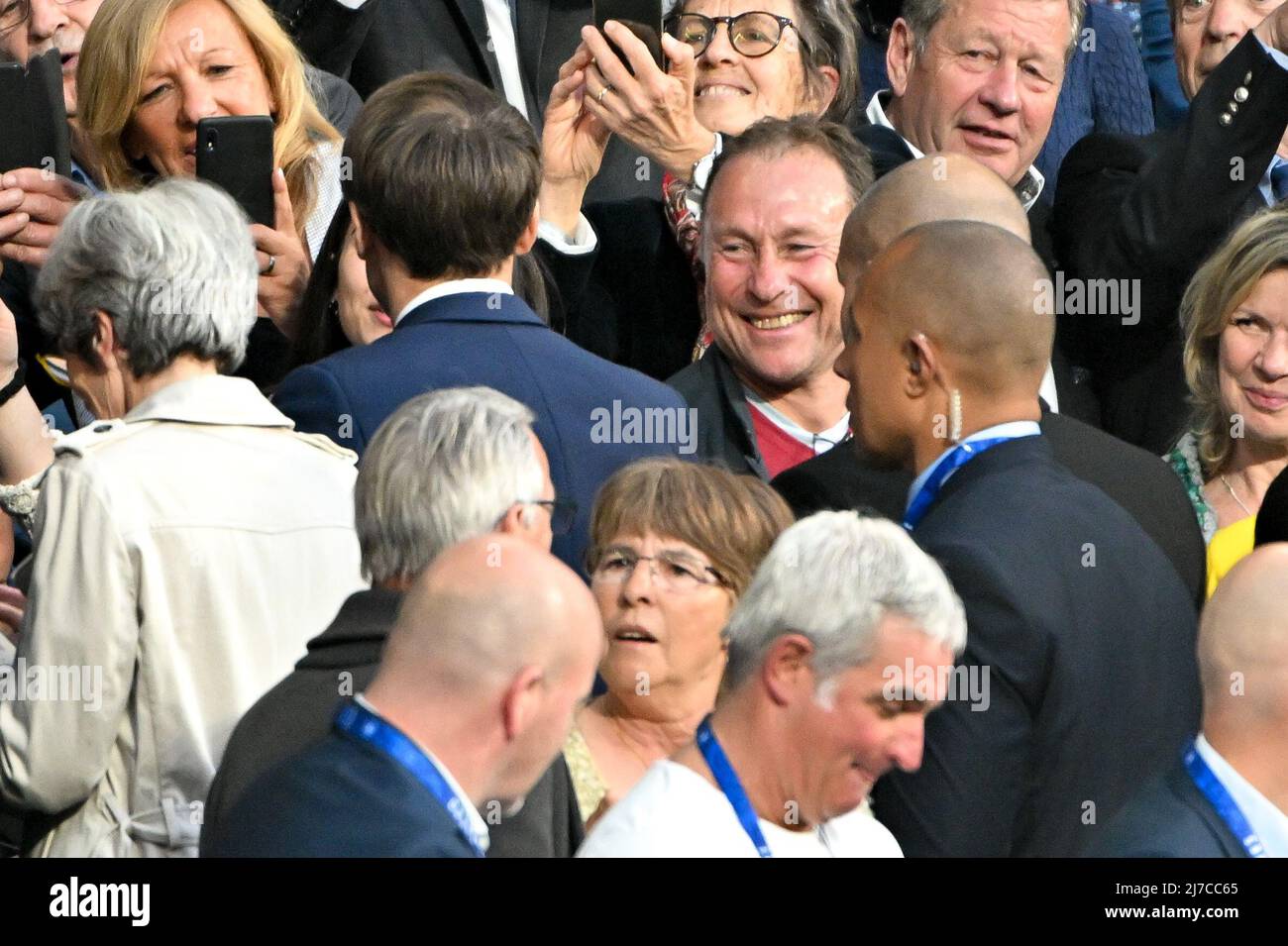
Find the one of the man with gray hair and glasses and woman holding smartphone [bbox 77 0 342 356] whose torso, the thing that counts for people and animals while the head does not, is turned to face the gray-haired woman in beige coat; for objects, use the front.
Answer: the woman holding smartphone

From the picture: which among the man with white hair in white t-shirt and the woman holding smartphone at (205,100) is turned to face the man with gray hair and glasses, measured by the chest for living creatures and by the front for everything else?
the woman holding smartphone

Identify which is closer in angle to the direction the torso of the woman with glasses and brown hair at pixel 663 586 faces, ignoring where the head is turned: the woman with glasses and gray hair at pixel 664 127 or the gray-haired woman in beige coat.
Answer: the gray-haired woman in beige coat

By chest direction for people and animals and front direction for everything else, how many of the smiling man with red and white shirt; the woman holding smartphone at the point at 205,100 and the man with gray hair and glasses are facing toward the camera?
2

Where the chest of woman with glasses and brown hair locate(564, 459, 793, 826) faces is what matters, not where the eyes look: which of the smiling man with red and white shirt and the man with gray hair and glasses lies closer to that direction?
the man with gray hair and glasses

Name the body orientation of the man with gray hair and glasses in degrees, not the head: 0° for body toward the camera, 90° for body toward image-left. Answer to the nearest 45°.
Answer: approximately 225°

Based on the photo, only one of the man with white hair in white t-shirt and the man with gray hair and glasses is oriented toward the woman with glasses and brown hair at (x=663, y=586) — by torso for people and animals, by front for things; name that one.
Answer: the man with gray hair and glasses

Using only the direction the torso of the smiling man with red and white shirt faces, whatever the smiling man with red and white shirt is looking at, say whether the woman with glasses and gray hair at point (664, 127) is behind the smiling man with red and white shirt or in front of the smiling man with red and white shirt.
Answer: behind

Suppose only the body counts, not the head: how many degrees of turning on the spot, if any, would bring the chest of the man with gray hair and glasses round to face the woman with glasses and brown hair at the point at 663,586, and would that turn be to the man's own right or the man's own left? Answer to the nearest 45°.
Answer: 0° — they already face them

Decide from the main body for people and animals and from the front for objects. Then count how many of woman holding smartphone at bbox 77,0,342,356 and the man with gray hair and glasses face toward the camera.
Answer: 1

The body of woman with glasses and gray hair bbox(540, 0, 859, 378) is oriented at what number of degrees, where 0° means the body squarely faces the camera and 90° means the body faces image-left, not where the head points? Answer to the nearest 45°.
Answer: approximately 45°
